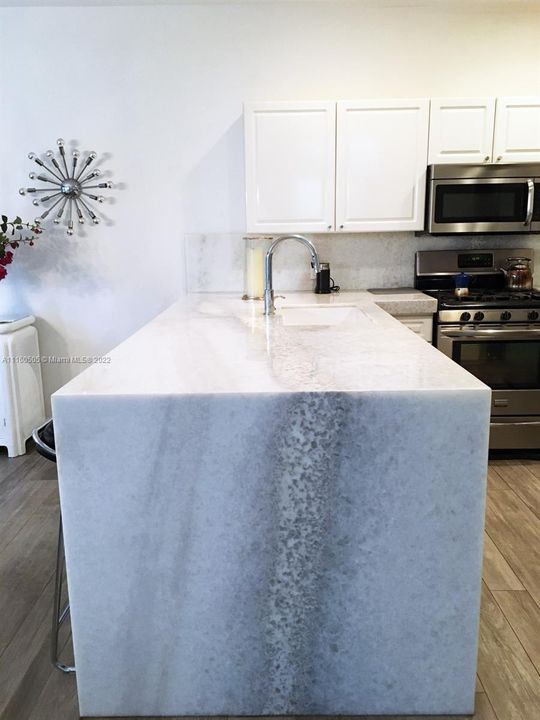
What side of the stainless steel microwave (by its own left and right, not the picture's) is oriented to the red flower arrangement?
right

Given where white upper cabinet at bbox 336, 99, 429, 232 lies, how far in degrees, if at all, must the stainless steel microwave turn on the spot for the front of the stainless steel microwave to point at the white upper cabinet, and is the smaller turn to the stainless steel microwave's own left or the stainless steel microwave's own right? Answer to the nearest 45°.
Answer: approximately 90° to the stainless steel microwave's own right

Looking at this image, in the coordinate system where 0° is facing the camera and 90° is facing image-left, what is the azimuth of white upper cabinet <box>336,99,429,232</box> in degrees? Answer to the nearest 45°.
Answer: approximately 0°

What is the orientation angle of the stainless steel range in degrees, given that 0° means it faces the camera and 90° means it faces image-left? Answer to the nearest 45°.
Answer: approximately 0°

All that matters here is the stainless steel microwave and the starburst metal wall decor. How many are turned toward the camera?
2

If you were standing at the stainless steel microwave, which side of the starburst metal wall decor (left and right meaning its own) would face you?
left

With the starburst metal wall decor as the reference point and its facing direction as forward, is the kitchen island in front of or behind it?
in front
